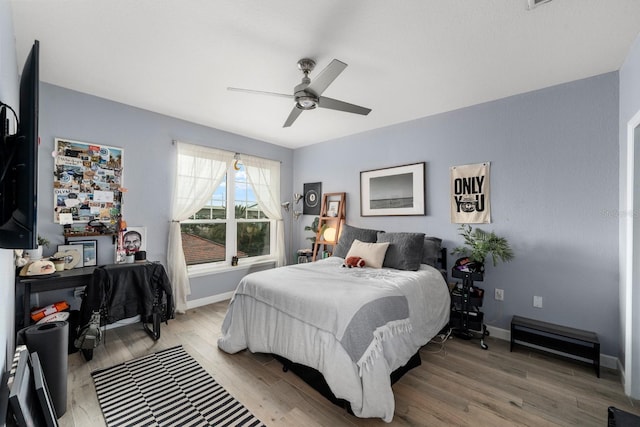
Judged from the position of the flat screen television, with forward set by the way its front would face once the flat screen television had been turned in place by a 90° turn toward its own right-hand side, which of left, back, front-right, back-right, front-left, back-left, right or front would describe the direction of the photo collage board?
back

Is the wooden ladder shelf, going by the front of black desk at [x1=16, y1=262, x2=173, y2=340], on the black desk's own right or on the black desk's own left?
on the black desk's own left

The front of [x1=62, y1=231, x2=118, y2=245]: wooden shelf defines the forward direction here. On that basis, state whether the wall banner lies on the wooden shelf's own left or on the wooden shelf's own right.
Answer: on the wooden shelf's own left

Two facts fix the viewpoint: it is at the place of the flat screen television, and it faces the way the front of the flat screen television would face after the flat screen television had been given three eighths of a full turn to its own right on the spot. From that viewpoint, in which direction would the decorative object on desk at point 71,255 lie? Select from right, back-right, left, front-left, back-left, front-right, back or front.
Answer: back-right

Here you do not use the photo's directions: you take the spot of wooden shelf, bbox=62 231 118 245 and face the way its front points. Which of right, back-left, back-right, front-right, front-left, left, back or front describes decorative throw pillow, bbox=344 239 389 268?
front-left

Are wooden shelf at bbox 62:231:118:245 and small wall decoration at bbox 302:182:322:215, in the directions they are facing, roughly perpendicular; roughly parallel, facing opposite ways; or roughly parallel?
roughly perpendicular

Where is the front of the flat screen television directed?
to the viewer's right
